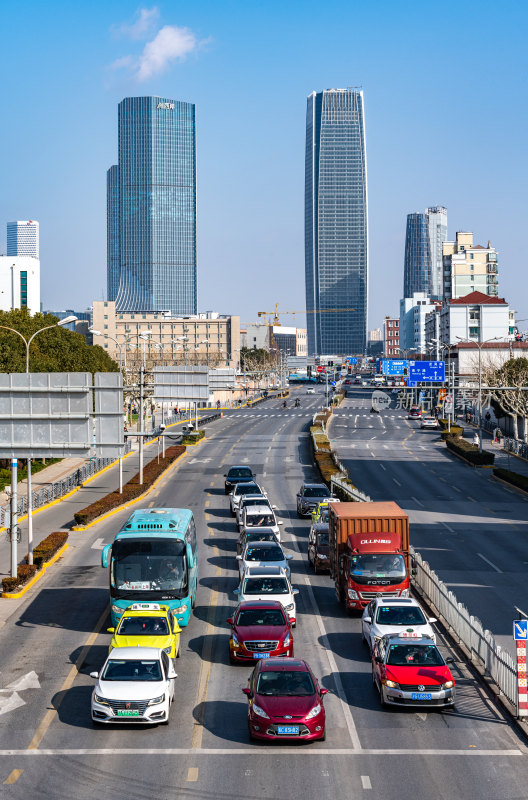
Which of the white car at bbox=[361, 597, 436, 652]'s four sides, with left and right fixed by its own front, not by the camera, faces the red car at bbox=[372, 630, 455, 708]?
front

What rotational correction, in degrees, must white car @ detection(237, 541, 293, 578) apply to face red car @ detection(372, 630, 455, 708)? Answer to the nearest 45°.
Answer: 0° — it already faces it

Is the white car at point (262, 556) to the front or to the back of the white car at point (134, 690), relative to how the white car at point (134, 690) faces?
to the back

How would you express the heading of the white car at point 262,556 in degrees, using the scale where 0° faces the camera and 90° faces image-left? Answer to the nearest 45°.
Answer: approximately 0°

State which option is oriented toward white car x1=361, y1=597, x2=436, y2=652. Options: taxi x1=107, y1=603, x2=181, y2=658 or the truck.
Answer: the truck

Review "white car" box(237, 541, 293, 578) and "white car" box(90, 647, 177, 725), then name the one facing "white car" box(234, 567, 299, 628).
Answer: "white car" box(237, 541, 293, 578)

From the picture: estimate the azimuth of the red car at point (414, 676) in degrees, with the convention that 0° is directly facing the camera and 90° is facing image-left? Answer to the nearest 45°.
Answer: approximately 0°
